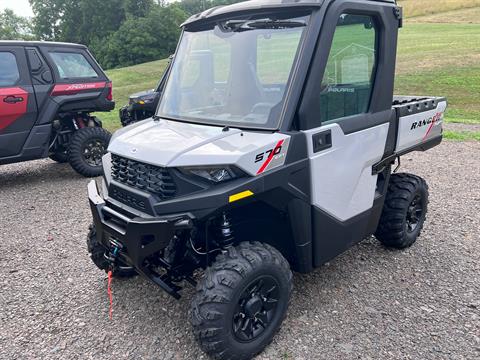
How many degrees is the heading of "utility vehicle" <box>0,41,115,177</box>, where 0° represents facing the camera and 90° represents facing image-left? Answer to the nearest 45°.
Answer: approximately 45°

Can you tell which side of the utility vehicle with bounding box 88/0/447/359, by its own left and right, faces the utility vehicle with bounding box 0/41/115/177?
right

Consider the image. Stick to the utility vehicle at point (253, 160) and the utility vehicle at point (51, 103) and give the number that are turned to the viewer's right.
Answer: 0

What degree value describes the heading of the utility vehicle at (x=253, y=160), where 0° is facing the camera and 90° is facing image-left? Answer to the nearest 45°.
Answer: approximately 45°
